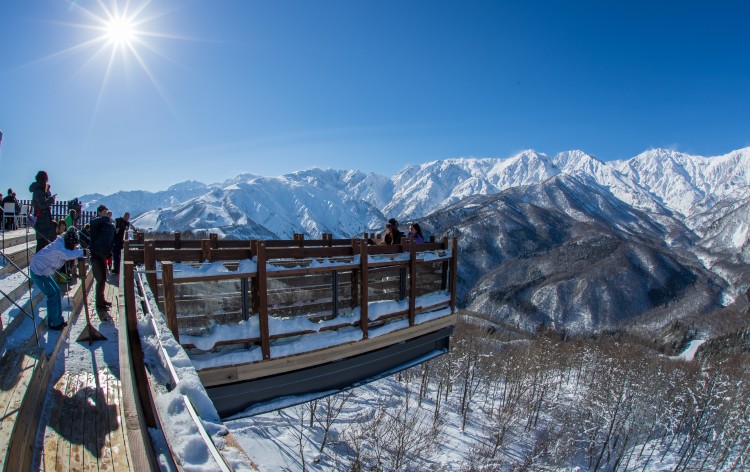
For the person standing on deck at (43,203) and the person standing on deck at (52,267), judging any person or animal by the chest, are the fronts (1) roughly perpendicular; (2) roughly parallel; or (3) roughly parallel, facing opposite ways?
roughly parallel

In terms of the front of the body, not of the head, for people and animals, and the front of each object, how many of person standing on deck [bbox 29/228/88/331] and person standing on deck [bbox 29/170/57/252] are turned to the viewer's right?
2

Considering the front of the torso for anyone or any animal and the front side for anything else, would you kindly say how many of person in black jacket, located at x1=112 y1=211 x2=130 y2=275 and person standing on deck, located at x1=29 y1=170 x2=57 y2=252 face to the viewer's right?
2

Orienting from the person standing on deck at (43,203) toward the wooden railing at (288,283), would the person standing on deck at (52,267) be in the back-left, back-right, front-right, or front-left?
front-right

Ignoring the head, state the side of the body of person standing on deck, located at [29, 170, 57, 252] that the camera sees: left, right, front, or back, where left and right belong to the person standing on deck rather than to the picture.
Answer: right

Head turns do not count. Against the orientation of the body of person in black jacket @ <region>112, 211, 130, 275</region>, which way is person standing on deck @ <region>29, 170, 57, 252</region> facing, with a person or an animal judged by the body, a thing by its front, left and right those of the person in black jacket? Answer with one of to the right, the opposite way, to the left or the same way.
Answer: the same way

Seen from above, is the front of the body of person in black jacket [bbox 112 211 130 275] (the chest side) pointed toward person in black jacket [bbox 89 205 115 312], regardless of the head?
no

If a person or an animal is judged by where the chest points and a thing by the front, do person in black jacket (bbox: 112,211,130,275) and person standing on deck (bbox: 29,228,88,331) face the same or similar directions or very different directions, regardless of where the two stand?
same or similar directions

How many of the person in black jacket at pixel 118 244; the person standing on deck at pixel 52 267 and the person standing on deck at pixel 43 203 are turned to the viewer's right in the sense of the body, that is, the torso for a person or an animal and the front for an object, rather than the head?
3

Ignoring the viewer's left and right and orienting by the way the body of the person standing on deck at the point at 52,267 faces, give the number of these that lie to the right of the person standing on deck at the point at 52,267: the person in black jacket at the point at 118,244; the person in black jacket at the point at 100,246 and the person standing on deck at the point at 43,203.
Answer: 0

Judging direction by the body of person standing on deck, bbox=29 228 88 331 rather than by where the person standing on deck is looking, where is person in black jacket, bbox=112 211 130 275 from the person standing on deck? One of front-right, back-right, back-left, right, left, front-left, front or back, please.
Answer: left

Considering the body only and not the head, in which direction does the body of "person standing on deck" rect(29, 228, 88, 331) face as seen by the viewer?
to the viewer's right

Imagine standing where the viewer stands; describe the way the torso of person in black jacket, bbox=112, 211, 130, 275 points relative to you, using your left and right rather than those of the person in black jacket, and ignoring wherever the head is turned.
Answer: facing to the right of the viewer
